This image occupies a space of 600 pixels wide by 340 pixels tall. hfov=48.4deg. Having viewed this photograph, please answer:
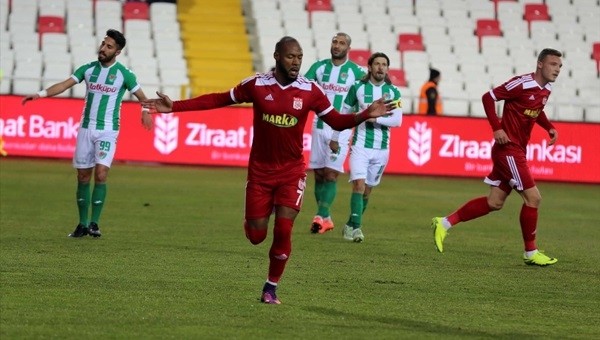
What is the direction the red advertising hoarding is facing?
toward the camera

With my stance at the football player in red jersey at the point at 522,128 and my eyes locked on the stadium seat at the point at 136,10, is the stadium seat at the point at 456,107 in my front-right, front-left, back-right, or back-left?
front-right

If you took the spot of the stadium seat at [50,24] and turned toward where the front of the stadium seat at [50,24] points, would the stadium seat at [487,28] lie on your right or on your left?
on your left

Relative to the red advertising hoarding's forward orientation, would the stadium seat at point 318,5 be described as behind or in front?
behind

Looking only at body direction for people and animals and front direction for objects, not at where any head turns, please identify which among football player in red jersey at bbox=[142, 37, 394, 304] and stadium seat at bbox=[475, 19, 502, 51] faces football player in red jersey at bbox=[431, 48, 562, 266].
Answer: the stadium seat

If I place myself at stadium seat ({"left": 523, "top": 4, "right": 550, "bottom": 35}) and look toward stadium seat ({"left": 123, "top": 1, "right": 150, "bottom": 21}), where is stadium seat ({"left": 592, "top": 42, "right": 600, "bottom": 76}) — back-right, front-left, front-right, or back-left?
back-left

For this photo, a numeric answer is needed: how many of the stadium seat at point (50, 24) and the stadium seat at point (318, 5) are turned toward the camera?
2

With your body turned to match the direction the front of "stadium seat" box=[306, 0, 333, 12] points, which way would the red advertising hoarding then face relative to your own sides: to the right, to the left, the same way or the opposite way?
the same way

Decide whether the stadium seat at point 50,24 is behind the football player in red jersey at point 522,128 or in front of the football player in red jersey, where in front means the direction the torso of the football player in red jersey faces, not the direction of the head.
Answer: behind

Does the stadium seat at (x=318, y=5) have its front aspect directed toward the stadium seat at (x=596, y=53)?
no

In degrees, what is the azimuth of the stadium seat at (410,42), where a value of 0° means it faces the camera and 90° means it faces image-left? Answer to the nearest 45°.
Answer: approximately 0°

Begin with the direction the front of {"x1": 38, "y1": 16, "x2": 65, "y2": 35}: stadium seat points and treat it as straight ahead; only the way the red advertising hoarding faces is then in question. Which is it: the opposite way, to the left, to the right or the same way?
the same way

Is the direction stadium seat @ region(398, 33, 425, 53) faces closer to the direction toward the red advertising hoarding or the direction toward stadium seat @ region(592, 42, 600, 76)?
the red advertising hoarding

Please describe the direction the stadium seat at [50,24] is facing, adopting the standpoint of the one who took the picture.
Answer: facing the viewer

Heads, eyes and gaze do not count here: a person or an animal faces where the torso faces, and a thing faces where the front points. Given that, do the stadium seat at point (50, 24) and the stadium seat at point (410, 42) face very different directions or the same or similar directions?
same or similar directions

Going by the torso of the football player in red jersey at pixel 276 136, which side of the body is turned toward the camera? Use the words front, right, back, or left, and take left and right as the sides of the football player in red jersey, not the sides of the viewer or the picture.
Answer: front

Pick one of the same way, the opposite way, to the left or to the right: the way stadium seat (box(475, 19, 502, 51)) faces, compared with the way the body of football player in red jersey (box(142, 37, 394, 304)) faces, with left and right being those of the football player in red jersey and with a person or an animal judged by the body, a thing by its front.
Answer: the same way

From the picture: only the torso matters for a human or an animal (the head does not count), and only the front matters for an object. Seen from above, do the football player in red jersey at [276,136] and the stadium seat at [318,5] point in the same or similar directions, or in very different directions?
same or similar directions

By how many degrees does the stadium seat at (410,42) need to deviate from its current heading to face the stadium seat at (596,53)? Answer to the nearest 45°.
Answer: approximately 90° to its left

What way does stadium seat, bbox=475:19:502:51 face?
toward the camera
